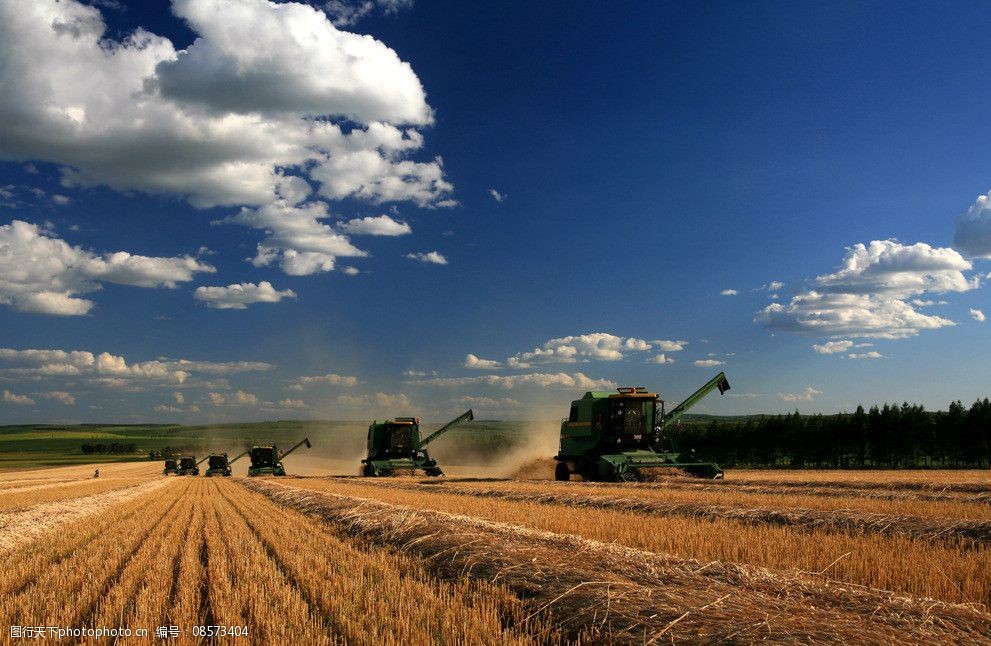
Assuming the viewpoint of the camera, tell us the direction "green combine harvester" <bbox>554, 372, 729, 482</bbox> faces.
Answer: facing the viewer and to the right of the viewer
